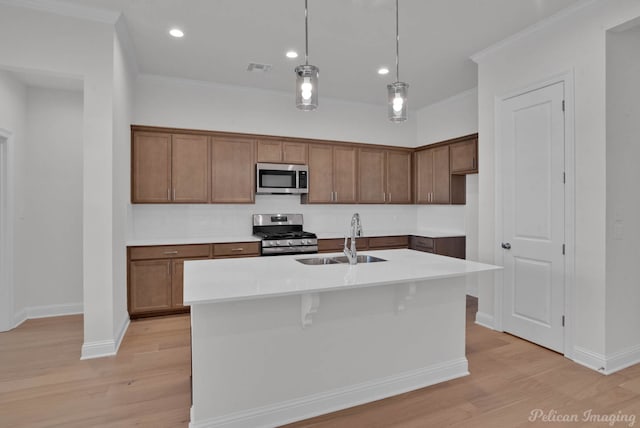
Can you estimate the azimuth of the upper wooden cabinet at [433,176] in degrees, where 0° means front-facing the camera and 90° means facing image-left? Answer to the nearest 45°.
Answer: approximately 45°

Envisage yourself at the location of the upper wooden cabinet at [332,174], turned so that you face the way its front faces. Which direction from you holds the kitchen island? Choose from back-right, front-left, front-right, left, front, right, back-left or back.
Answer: front

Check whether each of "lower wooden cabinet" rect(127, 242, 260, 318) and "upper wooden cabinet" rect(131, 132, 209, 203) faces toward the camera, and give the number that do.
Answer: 2

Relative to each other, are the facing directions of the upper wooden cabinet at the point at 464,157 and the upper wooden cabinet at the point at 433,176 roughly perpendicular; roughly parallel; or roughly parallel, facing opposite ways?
roughly parallel

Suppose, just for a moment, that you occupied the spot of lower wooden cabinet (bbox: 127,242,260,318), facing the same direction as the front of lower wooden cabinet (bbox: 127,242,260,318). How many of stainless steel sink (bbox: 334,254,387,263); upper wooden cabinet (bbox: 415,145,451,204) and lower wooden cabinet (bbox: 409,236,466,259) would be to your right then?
0

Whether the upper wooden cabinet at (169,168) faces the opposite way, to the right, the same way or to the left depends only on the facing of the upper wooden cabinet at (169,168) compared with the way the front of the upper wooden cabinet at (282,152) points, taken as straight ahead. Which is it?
the same way

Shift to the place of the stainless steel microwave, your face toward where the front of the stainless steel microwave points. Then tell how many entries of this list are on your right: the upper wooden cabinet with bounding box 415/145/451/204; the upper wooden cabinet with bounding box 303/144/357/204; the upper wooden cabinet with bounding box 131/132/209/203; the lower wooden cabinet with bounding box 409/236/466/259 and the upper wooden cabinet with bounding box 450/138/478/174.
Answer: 1

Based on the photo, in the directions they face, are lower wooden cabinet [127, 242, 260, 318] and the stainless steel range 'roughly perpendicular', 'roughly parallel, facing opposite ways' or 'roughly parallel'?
roughly parallel

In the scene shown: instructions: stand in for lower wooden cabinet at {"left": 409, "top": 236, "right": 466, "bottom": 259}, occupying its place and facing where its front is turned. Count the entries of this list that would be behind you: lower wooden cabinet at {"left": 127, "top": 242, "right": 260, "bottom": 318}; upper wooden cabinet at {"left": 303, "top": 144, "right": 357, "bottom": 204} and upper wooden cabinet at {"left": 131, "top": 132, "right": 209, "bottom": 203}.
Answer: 0

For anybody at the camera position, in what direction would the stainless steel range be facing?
facing the viewer

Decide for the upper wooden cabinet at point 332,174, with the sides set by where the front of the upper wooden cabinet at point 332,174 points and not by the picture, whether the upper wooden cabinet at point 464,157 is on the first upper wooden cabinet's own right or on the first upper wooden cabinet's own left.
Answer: on the first upper wooden cabinet's own left

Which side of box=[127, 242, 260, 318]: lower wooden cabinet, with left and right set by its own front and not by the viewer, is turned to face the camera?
front

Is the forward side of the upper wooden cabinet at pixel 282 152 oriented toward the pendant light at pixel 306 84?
yes

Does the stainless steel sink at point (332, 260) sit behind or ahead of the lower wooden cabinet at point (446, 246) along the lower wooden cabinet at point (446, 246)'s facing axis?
ahead
